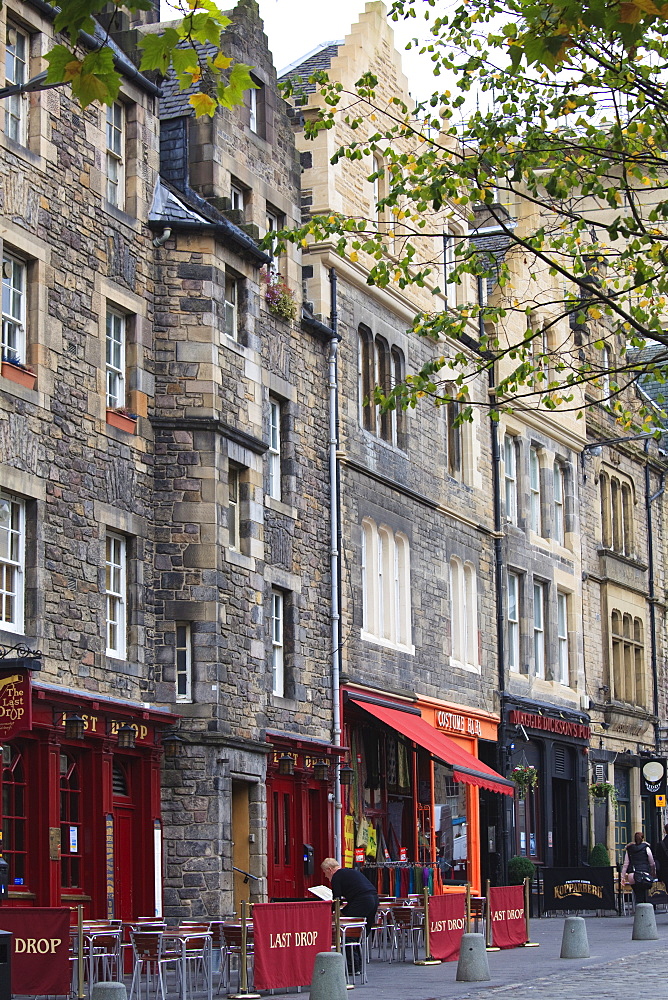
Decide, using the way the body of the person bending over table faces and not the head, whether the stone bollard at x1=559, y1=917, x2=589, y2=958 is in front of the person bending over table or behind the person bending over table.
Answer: behind

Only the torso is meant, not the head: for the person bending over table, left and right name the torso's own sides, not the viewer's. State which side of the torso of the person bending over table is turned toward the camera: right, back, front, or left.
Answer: left

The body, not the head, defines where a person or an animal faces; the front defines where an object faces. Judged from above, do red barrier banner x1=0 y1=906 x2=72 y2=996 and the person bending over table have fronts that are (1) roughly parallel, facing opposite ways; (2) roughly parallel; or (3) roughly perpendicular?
roughly perpendicular

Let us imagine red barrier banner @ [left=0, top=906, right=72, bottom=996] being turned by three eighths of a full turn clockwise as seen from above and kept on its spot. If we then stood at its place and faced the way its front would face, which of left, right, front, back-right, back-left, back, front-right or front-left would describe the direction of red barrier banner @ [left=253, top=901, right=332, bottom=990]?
right

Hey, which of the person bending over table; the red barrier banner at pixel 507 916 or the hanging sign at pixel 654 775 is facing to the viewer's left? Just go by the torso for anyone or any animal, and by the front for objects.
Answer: the person bending over table

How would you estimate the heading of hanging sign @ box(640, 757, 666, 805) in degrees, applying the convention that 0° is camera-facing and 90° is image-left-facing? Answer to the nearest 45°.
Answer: approximately 0°

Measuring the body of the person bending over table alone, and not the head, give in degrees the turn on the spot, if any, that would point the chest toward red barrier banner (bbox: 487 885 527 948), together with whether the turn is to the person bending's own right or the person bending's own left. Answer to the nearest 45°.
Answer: approximately 135° to the person bending's own right

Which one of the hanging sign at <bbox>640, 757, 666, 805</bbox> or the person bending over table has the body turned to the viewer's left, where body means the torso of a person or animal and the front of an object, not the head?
the person bending over table

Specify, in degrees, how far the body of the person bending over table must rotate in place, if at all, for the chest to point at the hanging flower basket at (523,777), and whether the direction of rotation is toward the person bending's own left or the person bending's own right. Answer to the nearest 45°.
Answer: approximately 90° to the person bending's own right

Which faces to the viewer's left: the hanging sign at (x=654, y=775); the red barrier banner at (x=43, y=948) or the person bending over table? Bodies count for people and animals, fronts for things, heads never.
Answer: the person bending over table
